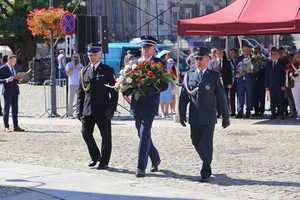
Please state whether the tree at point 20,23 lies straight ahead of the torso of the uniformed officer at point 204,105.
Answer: no

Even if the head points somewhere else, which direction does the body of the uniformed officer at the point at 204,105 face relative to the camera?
toward the camera

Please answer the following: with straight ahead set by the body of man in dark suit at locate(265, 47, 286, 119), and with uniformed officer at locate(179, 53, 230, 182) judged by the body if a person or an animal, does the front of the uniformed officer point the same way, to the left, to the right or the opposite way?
the same way

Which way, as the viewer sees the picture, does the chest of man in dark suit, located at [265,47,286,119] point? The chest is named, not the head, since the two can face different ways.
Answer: toward the camera

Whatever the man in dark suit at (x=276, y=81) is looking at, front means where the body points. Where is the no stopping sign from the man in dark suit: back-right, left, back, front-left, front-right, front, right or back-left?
right

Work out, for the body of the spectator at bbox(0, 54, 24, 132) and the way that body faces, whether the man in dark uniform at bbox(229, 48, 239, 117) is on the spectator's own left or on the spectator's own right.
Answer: on the spectator's own left

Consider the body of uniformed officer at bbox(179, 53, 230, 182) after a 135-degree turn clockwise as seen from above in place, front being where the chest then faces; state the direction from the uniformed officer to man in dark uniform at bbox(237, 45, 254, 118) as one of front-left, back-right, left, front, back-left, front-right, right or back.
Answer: front-right

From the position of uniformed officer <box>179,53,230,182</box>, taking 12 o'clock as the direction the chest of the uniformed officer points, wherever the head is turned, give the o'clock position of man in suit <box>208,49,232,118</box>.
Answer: The man in suit is roughly at 6 o'clock from the uniformed officer.

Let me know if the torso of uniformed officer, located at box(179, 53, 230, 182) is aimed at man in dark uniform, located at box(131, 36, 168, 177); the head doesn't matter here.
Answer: no

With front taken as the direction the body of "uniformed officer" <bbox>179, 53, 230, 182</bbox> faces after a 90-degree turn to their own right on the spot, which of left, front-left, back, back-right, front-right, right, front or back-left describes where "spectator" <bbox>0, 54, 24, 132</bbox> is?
front-right

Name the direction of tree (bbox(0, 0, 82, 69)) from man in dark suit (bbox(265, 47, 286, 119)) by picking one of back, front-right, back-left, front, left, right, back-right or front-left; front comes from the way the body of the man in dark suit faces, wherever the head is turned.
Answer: back-right

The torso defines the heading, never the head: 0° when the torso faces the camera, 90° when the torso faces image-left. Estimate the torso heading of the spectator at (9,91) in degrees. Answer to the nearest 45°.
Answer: approximately 315°

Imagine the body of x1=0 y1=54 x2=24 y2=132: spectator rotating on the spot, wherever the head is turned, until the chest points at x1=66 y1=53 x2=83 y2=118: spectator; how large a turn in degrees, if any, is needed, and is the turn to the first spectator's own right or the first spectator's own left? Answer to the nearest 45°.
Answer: approximately 90° to the first spectator's own left

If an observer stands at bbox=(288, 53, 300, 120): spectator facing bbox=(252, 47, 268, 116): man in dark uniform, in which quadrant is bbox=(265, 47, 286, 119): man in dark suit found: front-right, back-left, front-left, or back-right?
front-left

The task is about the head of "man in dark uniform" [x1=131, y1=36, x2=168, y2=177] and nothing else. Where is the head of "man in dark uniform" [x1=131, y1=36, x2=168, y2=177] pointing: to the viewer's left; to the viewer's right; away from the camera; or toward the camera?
toward the camera

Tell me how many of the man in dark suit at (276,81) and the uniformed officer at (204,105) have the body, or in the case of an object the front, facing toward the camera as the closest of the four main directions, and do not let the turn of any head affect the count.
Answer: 2

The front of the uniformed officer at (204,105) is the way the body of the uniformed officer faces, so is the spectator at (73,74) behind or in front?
behind
